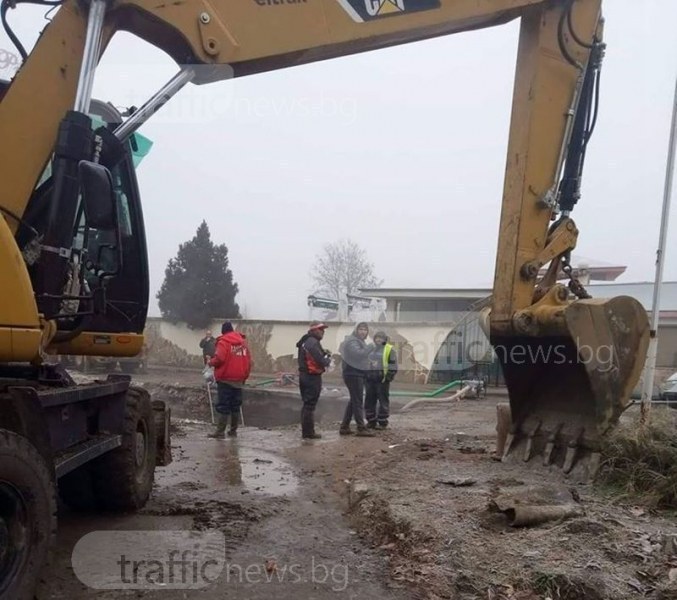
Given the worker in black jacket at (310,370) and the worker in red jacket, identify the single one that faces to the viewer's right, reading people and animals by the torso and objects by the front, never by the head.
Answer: the worker in black jacket

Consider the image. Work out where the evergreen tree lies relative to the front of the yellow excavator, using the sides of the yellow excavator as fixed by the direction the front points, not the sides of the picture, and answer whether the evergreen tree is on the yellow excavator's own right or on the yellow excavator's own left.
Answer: on the yellow excavator's own left

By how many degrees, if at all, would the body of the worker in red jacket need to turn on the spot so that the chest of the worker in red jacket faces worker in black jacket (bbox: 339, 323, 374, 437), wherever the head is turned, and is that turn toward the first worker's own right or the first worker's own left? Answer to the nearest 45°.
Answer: approximately 135° to the first worker's own right

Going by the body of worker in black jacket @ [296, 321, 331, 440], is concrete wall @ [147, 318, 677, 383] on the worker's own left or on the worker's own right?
on the worker's own left

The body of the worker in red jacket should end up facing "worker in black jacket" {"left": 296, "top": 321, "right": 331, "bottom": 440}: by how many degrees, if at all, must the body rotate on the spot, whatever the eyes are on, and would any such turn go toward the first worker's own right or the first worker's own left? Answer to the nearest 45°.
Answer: approximately 135° to the first worker's own right

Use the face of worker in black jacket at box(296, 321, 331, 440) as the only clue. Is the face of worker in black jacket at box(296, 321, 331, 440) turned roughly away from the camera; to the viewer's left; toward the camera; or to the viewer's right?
to the viewer's right

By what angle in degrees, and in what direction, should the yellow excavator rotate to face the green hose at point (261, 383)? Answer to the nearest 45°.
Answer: approximately 45° to its left

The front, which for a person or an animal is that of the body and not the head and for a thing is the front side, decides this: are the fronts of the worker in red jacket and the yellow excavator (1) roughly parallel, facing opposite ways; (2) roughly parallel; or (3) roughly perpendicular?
roughly perpendicular

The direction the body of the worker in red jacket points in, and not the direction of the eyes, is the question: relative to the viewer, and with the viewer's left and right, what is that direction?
facing away from the viewer and to the left of the viewer

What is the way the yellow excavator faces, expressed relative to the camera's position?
facing away from the viewer and to the right of the viewer

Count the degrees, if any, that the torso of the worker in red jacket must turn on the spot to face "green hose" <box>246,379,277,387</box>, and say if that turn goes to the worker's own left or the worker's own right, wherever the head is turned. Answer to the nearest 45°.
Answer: approximately 45° to the worker's own right
